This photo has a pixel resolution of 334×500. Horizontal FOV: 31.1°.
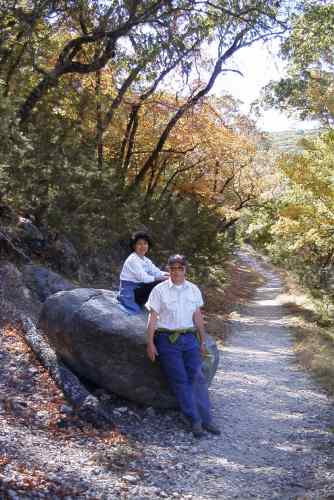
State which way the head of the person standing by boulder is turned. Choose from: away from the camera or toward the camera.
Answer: toward the camera

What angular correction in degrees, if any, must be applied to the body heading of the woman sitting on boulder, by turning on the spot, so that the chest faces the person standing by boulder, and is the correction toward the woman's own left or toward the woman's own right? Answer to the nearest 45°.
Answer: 0° — they already face them

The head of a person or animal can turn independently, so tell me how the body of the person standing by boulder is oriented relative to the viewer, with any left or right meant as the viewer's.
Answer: facing the viewer

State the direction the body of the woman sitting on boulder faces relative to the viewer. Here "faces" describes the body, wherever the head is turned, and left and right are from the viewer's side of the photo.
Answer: facing the viewer and to the right of the viewer

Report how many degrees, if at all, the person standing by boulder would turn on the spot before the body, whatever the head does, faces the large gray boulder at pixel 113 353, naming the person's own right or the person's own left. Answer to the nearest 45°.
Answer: approximately 90° to the person's own right

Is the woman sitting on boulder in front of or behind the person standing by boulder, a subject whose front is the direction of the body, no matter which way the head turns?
behind

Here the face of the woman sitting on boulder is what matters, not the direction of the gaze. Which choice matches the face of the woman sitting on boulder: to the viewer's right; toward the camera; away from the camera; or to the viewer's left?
toward the camera

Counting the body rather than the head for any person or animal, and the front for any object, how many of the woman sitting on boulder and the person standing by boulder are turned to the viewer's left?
0

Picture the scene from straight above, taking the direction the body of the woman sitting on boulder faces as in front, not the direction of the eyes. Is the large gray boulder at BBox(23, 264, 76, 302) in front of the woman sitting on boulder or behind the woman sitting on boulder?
behind
